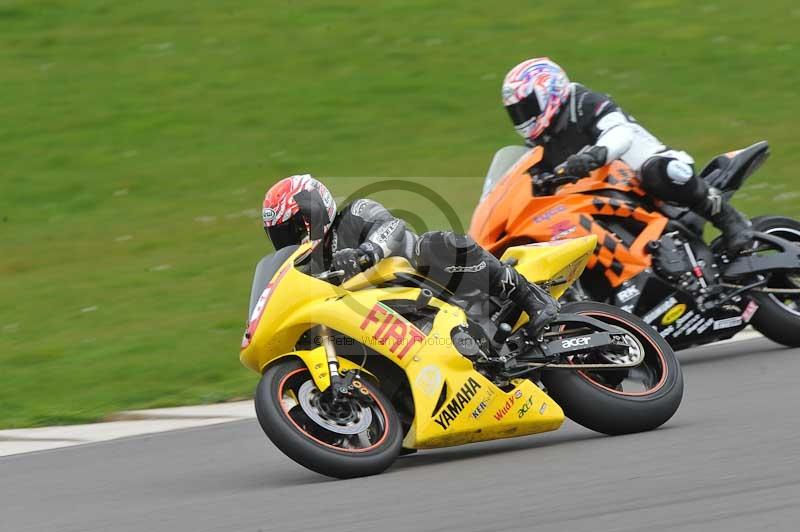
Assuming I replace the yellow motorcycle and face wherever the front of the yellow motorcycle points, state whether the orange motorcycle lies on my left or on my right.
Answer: on my right

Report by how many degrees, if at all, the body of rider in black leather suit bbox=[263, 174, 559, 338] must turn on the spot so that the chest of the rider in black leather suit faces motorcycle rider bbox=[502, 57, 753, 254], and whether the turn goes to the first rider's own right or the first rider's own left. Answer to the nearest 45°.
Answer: approximately 135° to the first rider's own right

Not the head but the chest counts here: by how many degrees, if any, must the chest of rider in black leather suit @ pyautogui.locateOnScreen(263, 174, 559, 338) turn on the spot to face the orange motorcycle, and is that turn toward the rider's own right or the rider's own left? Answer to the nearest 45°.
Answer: approximately 135° to the rider's own right

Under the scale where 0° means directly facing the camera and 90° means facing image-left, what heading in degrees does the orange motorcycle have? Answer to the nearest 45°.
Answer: approximately 90°

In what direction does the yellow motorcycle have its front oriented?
to the viewer's left

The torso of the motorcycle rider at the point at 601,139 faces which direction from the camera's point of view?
to the viewer's left

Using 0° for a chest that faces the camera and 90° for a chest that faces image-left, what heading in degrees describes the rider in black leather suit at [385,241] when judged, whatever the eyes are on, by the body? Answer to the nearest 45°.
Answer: approximately 90°
